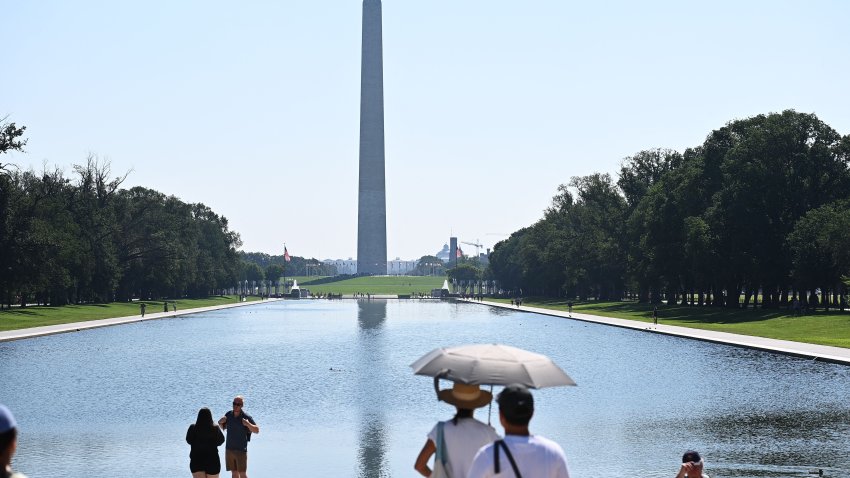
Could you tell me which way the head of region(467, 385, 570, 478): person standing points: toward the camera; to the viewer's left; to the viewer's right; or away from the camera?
away from the camera

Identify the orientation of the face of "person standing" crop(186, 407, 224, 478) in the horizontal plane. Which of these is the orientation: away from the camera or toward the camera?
away from the camera

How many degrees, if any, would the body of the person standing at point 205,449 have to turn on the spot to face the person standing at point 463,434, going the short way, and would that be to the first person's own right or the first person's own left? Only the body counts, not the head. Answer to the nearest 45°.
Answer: approximately 180°

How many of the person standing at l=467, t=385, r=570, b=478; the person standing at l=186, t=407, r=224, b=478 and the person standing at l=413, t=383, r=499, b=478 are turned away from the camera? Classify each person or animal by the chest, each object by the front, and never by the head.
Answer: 3

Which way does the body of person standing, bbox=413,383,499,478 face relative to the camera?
away from the camera

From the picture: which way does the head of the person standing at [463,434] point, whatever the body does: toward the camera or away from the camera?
away from the camera

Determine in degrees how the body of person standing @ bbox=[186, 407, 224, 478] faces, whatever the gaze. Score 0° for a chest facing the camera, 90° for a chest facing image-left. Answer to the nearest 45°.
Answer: approximately 180°

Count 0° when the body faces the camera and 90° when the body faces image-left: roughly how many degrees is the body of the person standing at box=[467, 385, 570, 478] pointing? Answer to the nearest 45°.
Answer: approximately 180°

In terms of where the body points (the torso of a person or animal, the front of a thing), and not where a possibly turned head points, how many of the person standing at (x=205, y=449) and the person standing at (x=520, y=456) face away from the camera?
2

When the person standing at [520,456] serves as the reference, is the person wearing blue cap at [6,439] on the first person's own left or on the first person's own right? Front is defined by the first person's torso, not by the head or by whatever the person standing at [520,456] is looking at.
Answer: on the first person's own left

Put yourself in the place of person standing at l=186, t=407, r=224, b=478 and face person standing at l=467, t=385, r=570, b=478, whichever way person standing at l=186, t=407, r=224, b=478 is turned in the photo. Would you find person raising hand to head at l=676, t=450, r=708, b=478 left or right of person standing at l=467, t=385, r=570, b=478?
left
